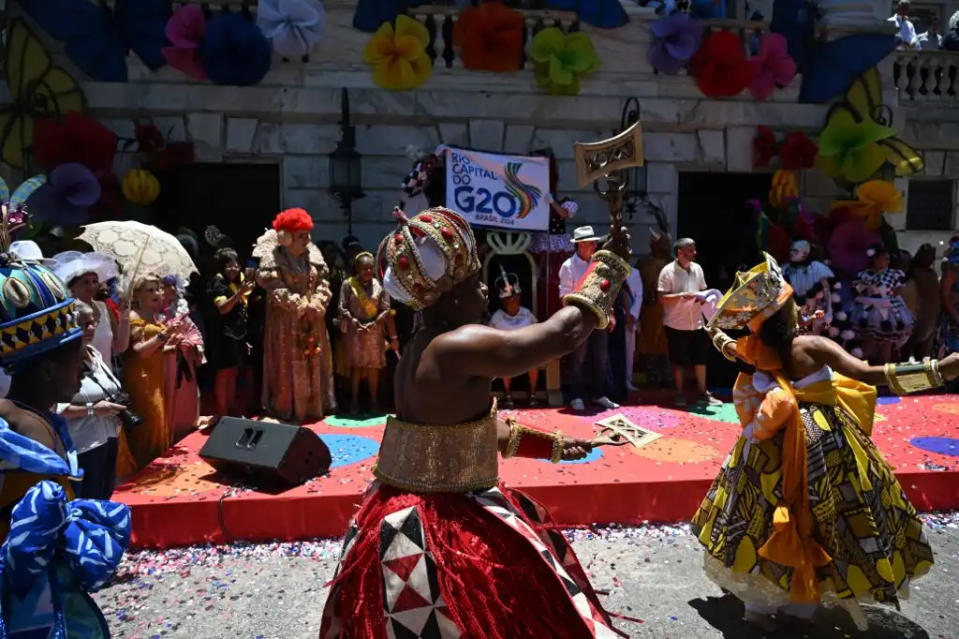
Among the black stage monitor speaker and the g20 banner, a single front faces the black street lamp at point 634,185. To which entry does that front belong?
the black stage monitor speaker

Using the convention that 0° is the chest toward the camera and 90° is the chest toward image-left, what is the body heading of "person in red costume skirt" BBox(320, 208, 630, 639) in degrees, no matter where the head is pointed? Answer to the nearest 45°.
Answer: approximately 225°

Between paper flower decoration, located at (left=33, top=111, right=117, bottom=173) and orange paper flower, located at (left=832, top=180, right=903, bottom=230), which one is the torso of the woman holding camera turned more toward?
the orange paper flower

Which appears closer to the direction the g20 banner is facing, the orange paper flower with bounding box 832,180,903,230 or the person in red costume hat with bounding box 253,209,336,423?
the person in red costume hat

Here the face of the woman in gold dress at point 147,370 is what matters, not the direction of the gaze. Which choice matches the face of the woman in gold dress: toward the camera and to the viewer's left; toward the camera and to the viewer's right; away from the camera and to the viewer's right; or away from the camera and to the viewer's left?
toward the camera and to the viewer's right

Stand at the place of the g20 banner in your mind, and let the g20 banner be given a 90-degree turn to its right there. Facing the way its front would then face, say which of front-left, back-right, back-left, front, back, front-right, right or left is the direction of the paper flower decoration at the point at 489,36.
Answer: right

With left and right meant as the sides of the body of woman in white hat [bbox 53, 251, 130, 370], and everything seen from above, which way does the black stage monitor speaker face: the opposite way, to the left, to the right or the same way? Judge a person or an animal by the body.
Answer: to the left

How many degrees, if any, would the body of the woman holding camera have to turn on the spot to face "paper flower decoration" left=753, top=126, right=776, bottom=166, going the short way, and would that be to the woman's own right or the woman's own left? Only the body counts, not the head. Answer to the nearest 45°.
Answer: approximately 90° to the woman's own left

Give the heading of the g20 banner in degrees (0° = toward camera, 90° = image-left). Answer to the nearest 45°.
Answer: approximately 0°

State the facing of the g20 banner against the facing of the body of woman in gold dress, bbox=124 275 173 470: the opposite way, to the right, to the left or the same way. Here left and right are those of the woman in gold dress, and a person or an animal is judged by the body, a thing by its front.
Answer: to the right

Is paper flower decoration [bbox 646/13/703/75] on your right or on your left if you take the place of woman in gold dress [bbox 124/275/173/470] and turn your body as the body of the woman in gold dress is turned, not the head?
on your left

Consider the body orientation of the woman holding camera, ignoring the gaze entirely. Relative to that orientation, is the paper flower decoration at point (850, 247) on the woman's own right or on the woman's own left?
on the woman's own left

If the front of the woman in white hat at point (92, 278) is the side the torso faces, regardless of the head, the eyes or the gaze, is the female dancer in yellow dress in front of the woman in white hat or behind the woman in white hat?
in front

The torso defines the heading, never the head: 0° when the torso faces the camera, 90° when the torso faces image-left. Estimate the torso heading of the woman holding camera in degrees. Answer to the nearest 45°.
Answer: approximately 315°

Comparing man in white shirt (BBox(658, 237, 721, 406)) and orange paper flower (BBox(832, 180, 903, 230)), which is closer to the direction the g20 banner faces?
the man in white shirt

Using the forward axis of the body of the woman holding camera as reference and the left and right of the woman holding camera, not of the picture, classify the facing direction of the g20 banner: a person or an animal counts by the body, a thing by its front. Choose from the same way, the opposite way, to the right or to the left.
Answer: to the right
